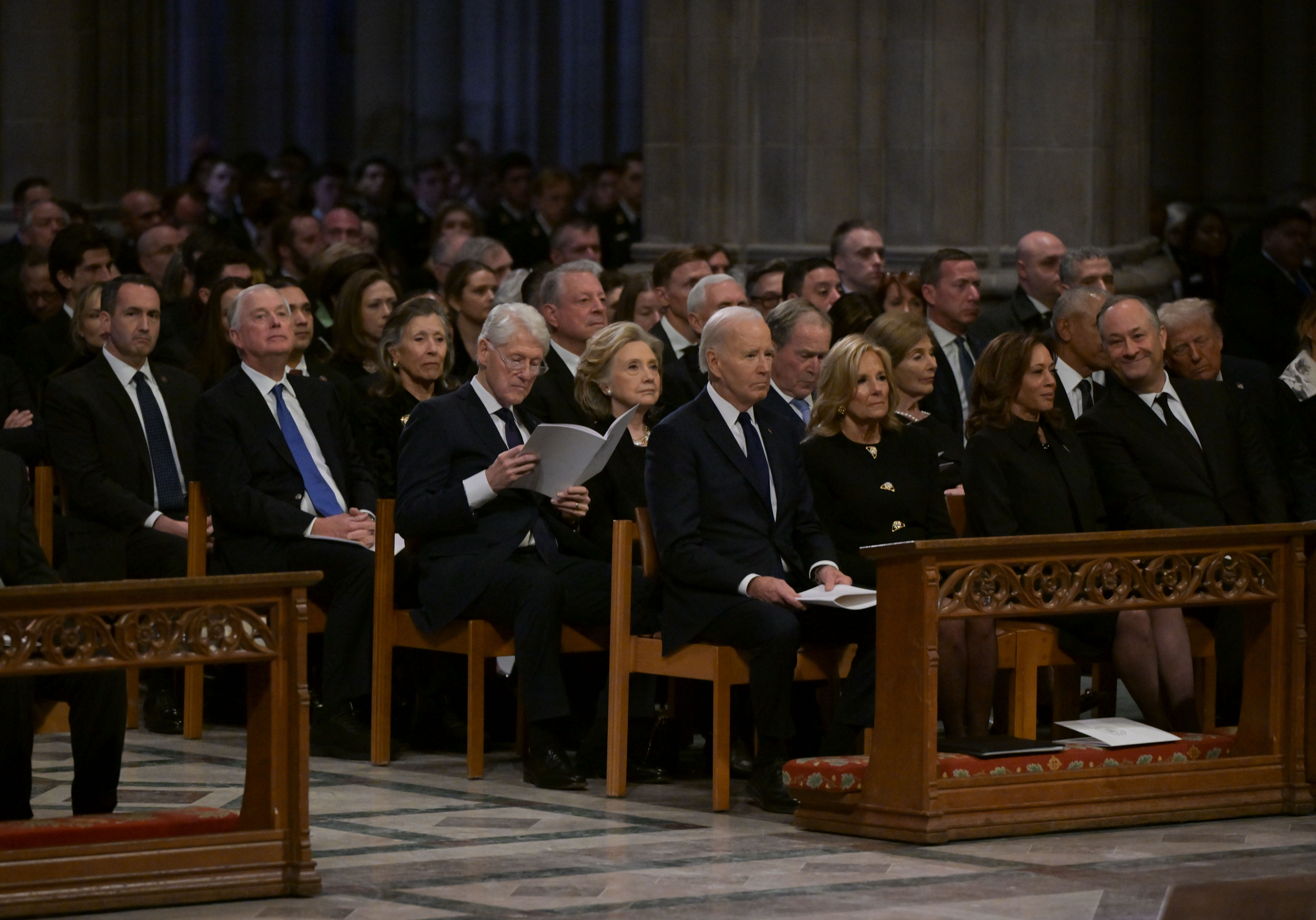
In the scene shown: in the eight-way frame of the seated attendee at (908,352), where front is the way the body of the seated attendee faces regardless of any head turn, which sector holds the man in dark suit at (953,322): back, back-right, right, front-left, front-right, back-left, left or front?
back-left

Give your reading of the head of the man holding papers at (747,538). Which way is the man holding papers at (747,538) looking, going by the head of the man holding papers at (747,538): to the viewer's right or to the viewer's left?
to the viewer's right

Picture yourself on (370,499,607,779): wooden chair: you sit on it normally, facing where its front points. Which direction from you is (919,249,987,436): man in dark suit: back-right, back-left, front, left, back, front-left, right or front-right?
left

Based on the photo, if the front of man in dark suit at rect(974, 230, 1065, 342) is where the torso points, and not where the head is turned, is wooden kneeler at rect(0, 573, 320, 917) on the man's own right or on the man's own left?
on the man's own right

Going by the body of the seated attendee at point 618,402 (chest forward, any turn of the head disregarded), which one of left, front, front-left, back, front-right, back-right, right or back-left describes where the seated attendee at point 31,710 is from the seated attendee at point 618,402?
right

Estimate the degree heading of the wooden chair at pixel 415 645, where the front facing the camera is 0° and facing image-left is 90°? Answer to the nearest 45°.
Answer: approximately 315°

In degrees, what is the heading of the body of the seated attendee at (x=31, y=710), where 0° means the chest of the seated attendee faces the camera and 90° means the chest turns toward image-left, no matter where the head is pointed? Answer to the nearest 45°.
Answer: approximately 315°

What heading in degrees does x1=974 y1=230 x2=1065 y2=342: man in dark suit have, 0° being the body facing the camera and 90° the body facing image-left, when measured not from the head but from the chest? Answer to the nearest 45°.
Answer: approximately 315°
